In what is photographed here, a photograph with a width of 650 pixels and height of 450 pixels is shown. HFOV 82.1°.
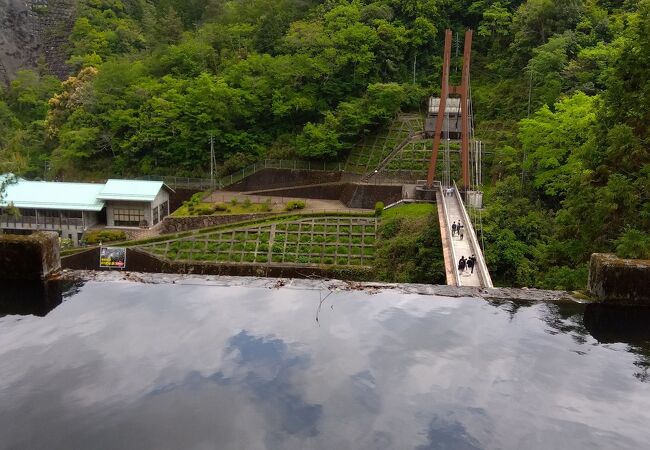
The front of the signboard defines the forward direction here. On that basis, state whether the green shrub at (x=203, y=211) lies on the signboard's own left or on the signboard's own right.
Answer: on the signboard's own left

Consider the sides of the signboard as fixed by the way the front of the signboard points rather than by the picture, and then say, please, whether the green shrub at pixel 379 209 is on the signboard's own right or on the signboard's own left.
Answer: on the signboard's own left

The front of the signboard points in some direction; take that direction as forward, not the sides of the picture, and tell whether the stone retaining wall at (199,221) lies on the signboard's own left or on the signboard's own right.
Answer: on the signboard's own left

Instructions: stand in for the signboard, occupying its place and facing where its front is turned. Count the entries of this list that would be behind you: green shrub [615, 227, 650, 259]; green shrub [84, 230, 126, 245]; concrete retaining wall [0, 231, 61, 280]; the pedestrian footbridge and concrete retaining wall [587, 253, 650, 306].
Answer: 1

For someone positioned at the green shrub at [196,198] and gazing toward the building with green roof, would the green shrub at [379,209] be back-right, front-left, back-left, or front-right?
back-left

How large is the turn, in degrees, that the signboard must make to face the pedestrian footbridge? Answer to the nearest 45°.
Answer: approximately 45° to its left

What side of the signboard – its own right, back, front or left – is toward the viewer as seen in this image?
front

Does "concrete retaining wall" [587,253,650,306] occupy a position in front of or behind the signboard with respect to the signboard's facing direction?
in front

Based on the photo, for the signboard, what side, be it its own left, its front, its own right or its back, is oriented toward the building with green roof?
back

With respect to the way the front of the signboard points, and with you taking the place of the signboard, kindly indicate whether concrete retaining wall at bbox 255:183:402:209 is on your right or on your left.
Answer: on your left

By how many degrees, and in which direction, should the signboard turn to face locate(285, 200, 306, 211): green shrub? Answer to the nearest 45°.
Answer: approximately 90° to its left

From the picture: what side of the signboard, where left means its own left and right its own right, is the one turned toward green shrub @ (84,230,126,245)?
back
